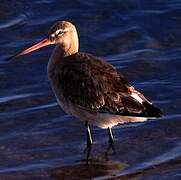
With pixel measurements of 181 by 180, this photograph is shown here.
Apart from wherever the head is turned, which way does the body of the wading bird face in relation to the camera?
to the viewer's left
